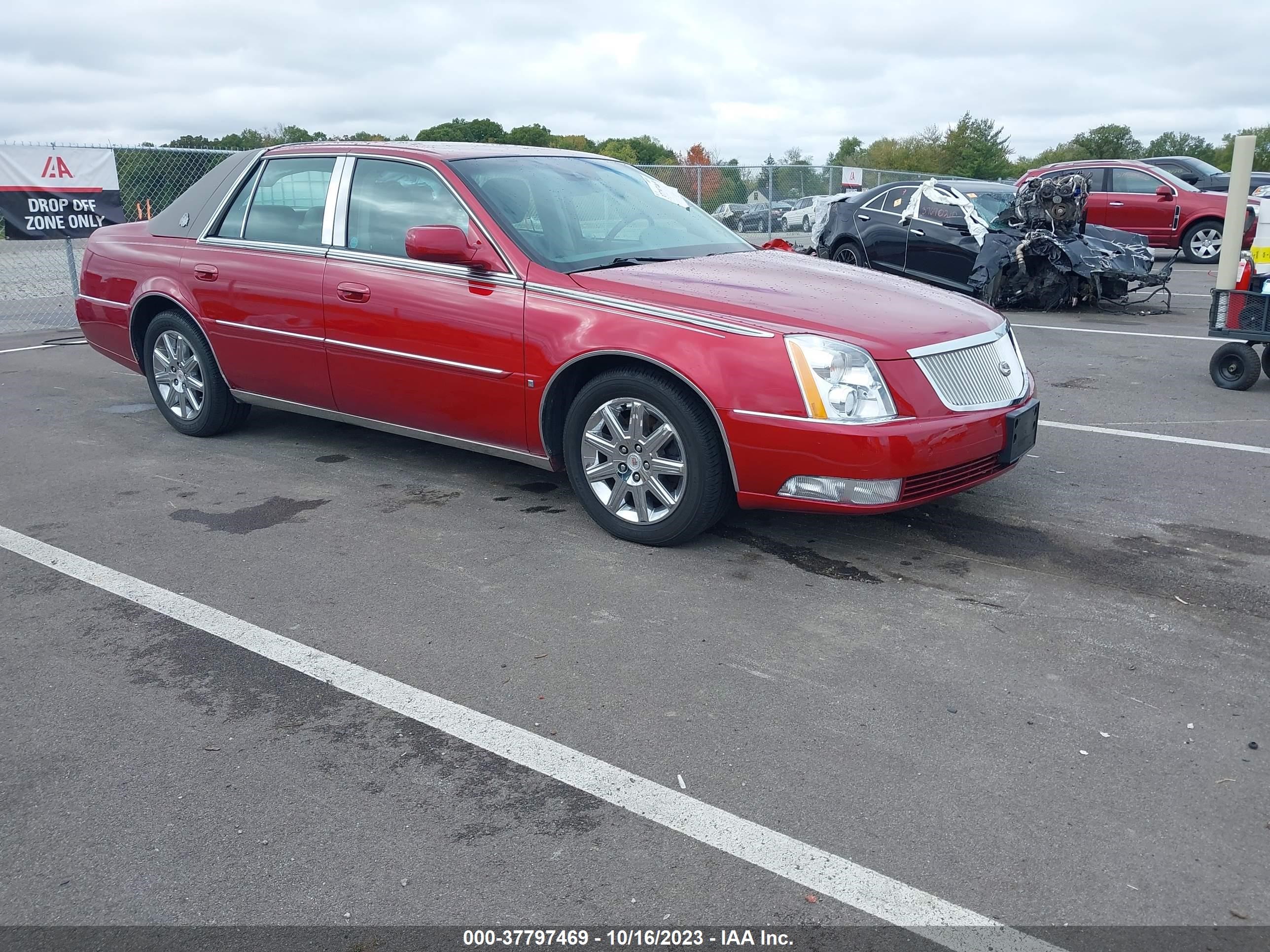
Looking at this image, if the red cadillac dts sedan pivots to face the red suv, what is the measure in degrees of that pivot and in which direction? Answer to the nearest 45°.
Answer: approximately 90° to its left

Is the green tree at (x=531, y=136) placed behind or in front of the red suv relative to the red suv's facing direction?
behind

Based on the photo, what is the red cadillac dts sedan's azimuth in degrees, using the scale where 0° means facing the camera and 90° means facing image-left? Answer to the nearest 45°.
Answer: approximately 315°

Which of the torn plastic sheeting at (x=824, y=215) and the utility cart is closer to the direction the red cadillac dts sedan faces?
the utility cart

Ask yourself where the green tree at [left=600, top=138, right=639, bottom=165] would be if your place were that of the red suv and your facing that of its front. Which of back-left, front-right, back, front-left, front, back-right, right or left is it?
back-left

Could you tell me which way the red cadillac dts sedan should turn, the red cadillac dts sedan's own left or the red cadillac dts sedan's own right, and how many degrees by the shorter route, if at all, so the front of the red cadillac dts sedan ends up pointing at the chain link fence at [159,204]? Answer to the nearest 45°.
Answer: approximately 180°

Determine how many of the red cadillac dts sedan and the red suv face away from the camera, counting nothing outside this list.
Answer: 0

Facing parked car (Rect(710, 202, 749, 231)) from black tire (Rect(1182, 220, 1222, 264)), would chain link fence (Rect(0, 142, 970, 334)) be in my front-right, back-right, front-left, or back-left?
front-left

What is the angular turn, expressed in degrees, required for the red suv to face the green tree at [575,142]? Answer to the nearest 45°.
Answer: approximately 135° to its left

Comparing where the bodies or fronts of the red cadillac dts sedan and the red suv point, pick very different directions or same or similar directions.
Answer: same or similar directions

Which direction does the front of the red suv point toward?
to the viewer's right

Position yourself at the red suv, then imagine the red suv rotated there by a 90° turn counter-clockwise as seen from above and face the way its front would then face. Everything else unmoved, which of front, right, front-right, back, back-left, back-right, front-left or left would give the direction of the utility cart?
back

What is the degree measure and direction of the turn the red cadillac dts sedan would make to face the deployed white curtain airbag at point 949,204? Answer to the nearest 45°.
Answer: approximately 90° to its left
